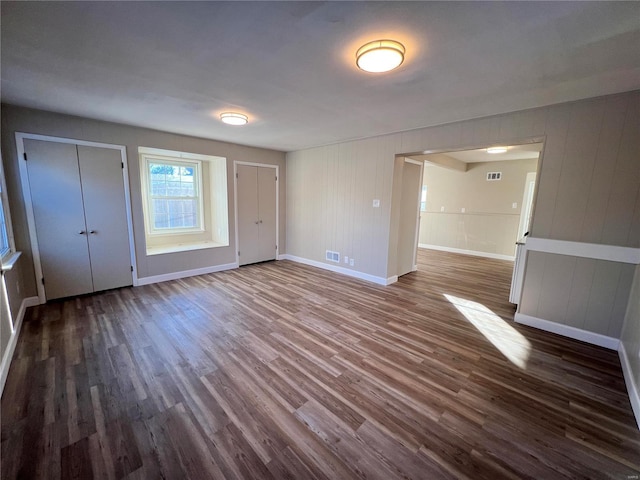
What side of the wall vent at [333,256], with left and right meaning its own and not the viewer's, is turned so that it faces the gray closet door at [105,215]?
front

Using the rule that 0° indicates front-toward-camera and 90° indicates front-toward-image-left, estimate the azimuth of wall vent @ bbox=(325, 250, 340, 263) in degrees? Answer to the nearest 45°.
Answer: approximately 45°

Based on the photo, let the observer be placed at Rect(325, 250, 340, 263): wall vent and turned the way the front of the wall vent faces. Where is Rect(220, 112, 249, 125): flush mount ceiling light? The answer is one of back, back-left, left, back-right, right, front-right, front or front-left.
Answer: front

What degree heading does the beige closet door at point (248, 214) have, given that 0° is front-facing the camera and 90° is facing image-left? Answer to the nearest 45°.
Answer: approximately 315°

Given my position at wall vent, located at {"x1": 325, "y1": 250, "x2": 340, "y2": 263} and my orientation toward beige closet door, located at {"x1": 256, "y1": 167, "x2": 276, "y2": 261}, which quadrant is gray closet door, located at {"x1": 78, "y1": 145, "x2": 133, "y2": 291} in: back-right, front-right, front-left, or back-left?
front-left

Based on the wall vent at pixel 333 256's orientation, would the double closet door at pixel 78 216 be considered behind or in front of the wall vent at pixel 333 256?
in front

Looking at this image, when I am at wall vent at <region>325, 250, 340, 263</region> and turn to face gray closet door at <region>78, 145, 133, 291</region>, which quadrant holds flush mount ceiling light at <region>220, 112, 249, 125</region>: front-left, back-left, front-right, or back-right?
front-left

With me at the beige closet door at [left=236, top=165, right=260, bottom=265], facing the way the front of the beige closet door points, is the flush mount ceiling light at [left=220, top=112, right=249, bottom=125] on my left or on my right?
on my right

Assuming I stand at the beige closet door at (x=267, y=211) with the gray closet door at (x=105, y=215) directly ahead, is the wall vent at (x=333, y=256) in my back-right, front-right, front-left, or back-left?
back-left

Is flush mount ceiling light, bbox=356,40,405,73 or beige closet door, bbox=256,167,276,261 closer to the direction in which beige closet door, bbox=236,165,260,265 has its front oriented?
the flush mount ceiling light

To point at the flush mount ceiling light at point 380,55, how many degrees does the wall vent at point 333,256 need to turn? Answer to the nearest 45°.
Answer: approximately 45° to its left

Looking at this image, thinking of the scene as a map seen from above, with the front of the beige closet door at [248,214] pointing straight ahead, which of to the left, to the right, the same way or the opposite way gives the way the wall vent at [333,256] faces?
to the right

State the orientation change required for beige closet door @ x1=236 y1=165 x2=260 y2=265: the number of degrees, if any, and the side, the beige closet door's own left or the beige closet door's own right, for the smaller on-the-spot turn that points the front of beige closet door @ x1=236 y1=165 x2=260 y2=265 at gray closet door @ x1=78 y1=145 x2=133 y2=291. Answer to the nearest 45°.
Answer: approximately 90° to the beige closet door's own right

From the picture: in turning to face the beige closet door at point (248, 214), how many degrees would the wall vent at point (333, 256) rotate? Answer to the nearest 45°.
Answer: approximately 45° to its right

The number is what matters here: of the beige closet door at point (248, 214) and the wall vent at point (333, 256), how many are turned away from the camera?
0

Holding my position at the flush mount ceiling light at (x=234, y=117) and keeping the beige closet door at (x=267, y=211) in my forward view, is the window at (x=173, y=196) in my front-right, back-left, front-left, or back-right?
front-left
